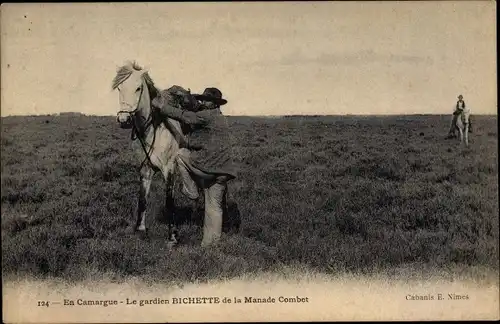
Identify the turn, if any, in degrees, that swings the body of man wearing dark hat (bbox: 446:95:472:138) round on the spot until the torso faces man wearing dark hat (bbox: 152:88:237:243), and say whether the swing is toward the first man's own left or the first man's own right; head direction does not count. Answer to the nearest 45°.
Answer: approximately 45° to the first man's own right

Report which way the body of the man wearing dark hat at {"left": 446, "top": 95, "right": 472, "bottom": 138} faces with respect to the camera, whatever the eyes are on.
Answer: toward the camera

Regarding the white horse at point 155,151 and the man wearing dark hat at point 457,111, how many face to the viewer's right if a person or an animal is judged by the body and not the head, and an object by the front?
0

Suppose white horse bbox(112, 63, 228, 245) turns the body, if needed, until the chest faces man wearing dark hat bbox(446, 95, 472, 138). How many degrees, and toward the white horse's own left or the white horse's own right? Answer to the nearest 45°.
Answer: approximately 135° to the white horse's own left

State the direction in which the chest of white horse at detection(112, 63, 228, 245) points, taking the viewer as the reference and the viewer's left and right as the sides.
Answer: facing the viewer and to the left of the viewer

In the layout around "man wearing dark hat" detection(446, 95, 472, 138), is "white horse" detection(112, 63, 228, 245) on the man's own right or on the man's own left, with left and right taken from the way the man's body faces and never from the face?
on the man's own right
